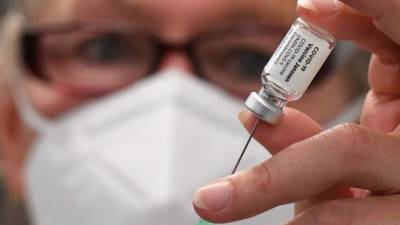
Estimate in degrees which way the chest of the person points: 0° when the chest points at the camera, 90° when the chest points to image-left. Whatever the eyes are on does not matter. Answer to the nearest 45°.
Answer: approximately 0°
